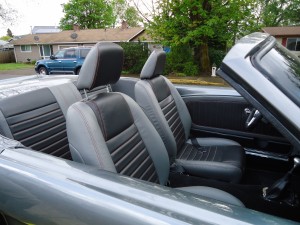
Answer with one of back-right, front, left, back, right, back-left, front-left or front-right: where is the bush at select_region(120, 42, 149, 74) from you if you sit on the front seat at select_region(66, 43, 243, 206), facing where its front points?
back-left

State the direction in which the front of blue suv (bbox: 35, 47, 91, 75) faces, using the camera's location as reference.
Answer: facing to the left of the viewer

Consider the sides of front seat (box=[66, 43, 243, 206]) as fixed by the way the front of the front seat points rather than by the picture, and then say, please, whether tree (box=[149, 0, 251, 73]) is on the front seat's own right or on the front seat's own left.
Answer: on the front seat's own left

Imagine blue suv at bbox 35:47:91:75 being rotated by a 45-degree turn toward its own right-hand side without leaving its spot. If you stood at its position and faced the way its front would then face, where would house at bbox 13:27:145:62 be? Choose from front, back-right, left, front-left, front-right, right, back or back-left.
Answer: front-right

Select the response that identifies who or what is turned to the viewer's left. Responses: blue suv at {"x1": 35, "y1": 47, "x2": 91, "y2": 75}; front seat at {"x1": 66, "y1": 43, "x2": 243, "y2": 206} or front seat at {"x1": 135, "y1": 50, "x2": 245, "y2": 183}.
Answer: the blue suv

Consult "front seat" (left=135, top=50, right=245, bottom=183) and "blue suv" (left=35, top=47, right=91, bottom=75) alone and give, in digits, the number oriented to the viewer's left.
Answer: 1

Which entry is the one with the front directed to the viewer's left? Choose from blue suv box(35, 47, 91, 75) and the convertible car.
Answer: the blue suv

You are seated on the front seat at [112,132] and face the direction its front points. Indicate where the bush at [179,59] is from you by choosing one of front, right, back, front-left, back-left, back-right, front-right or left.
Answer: back-left

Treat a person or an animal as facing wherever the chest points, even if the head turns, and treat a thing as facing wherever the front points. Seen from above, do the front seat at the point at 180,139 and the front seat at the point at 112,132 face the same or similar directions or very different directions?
same or similar directions

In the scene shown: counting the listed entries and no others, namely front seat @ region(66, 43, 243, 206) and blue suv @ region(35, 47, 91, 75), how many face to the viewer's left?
1

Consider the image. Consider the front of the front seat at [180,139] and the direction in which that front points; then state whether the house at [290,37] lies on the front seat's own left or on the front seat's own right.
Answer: on the front seat's own left

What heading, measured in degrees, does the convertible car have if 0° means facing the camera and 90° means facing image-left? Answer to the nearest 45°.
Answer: approximately 315°
